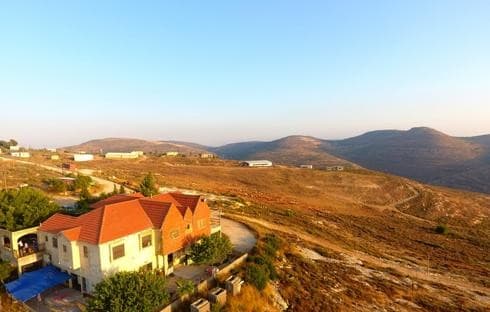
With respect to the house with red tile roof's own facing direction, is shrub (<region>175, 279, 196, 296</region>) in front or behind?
in front

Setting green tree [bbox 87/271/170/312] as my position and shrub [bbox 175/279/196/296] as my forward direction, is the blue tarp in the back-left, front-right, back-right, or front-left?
back-left

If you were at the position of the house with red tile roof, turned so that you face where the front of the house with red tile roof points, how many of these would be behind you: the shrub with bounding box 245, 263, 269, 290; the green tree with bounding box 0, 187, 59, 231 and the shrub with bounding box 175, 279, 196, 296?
1

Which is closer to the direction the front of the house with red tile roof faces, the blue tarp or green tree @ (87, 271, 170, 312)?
the green tree

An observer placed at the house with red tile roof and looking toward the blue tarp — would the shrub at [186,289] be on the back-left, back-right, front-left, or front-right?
back-left
